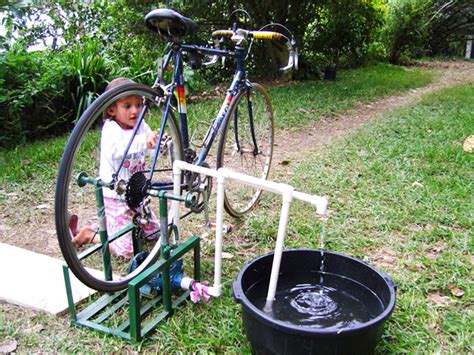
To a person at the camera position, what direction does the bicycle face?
facing away from the viewer and to the right of the viewer

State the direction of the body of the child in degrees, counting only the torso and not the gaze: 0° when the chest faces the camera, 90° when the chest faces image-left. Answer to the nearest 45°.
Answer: approximately 315°

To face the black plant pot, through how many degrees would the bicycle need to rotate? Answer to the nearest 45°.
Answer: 0° — it already faces it

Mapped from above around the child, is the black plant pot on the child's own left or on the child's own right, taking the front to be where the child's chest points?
on the child's own left

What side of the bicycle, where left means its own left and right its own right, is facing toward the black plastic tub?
right
